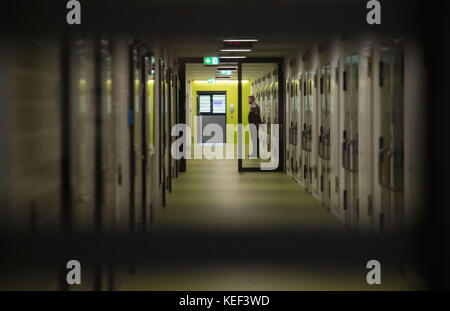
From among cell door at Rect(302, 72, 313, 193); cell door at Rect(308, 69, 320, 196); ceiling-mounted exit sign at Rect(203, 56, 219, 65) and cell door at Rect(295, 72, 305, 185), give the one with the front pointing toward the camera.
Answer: the ceiling-mounted exit sign

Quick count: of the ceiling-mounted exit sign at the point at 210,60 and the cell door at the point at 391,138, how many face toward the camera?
1

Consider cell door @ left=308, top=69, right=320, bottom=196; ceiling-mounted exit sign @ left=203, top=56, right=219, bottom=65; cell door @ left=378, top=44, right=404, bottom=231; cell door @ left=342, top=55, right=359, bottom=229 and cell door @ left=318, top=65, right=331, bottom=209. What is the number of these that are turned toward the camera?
1

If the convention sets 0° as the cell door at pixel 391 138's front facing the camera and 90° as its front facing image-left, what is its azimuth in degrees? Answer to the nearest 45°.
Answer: approximately 90°

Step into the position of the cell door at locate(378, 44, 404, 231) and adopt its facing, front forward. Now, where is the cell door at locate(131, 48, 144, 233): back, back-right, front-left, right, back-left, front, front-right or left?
front

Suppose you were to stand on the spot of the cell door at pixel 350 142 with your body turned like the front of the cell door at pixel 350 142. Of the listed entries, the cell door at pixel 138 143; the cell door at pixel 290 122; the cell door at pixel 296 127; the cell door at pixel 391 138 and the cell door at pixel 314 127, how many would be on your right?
3

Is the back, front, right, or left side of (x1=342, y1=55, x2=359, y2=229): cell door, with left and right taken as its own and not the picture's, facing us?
left

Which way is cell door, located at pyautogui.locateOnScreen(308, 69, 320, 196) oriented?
to the viewer's left

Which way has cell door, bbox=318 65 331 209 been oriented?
to the viewer's left

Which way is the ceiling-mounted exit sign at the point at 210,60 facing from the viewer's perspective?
toward the camera

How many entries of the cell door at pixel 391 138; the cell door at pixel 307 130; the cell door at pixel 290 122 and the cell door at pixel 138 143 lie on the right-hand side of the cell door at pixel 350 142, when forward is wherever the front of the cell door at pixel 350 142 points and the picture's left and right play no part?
2

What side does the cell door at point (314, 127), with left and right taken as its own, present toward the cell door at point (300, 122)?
right

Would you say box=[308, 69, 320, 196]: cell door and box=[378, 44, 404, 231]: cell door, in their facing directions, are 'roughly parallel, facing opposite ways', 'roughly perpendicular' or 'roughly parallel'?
roughly parallel

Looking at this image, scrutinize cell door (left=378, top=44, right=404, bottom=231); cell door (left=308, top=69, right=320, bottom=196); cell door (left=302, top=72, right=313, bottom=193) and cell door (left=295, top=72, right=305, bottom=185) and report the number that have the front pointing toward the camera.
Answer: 0

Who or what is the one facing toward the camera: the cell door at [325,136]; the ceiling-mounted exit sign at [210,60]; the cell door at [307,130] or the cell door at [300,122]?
the ceiling-mounted exit sign

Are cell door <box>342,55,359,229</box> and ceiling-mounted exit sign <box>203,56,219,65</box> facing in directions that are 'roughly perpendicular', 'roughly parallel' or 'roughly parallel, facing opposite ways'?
roughly perpendicular

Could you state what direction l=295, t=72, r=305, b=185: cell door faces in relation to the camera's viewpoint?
facing to the left of the viewer
